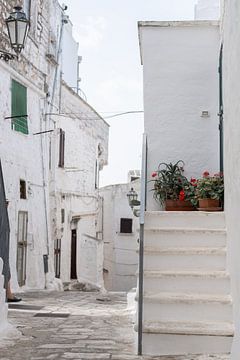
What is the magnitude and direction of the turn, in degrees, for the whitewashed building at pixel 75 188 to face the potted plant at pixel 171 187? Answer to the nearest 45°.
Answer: approximately 45° to its right

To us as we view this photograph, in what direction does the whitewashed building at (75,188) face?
facing the viewer and to the right of the viewer

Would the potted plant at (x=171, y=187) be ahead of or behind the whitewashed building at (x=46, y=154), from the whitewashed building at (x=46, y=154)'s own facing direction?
ahead

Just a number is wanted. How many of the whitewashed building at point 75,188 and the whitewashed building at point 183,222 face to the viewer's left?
0

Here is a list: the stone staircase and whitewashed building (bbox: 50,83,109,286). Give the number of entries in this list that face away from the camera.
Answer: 0

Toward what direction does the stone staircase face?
toward the camera

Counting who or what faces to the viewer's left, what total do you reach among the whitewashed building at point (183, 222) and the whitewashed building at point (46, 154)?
0

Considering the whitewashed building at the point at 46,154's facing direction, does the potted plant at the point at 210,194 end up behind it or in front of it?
in front

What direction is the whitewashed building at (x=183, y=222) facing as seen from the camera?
toward the camera
